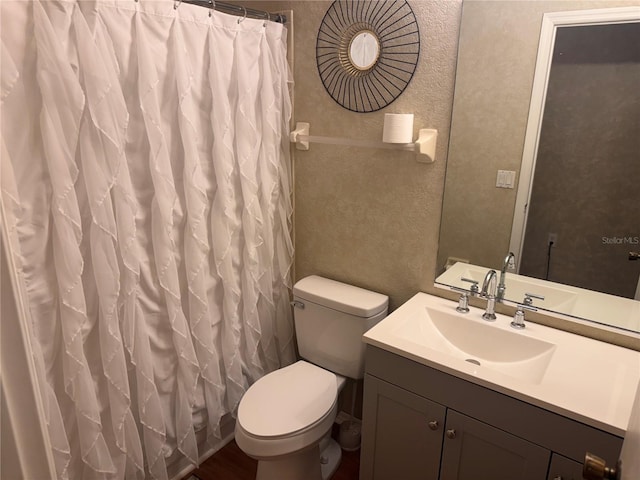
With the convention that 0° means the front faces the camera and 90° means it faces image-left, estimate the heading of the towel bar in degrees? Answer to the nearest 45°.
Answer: approximately 45°

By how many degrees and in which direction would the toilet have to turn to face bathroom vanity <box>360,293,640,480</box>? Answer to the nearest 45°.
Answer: approximately 90° to its left

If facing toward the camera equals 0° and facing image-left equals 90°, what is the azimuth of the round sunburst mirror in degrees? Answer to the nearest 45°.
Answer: approximately 45°

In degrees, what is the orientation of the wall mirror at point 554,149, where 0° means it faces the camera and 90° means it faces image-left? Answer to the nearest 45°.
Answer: approximately 45°
